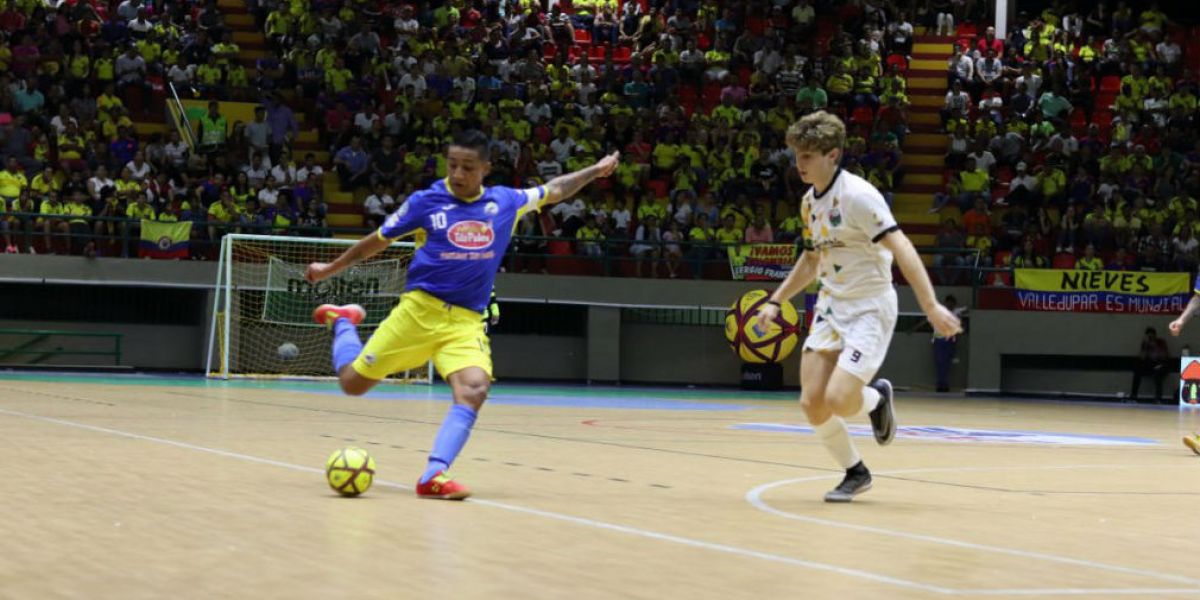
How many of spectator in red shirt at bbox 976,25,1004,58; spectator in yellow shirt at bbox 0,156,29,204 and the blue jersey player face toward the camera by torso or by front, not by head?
3

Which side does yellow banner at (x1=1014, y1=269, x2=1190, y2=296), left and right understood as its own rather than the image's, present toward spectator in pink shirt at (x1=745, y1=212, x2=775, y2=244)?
right

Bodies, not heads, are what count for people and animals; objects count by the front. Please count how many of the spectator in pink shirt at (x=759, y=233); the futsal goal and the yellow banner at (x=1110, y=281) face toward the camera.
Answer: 3

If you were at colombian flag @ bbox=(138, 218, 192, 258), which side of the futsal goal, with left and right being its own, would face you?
back

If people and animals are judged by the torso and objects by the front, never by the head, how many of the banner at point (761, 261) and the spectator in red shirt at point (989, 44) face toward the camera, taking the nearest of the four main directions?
2

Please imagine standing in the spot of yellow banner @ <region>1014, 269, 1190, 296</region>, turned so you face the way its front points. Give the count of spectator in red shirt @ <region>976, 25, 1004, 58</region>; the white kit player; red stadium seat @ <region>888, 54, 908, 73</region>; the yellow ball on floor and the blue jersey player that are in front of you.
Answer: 3

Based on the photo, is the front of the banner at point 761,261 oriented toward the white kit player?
yes

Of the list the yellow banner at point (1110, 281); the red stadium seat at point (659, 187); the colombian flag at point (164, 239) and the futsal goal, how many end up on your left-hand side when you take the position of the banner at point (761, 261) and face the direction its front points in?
1

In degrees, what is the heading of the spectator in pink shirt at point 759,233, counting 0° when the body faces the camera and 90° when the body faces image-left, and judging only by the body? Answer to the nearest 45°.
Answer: approximately 0°
